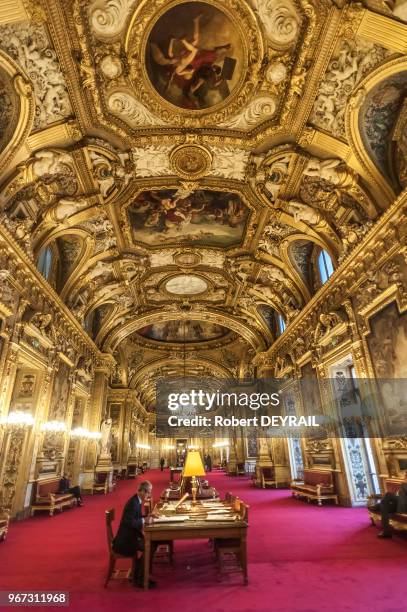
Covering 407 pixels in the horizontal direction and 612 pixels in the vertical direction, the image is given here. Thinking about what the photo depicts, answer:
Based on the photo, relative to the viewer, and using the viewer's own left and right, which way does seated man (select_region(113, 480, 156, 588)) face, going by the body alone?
facing to the right of the viewer

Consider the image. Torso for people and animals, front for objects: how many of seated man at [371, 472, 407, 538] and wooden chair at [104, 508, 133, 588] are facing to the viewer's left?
1

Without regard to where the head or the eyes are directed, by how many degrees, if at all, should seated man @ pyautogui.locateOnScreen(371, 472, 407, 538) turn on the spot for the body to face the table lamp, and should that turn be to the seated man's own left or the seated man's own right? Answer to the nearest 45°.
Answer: approximately 45° to the seated man's own left

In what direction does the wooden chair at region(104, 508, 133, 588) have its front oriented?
to the viewer's right

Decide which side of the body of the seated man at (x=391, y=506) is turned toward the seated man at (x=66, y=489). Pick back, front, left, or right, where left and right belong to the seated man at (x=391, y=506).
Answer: front

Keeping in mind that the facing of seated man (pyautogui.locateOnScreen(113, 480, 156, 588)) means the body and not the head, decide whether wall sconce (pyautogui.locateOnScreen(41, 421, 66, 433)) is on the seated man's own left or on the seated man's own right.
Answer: on the seated man's own left

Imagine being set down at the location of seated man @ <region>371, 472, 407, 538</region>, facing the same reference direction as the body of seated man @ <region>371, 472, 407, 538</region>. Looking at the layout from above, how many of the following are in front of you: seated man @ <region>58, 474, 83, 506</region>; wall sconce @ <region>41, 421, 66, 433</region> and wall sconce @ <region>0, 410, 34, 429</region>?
3

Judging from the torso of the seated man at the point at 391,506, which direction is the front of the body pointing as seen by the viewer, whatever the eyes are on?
to the viewer's left

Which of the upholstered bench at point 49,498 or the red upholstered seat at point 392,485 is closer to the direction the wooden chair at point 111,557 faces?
the red upholstered seat

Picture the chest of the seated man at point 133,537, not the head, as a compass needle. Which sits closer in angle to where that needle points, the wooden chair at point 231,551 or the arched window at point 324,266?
the wooden chair

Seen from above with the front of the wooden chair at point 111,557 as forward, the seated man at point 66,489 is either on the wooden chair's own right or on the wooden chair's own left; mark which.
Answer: on the wooden chair's own left

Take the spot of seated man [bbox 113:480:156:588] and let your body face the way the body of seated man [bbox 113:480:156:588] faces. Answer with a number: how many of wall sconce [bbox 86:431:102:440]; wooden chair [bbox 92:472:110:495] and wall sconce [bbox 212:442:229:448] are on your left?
3

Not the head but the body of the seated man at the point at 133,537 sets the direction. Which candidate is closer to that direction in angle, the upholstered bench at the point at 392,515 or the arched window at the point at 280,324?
the upholstered bench

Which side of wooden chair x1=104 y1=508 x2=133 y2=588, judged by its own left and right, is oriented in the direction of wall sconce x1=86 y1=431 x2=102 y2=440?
left

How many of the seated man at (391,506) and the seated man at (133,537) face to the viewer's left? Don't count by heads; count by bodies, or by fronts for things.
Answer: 1

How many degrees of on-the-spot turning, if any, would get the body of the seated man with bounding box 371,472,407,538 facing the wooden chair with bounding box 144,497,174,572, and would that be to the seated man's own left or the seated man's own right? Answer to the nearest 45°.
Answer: approximately 45° to the seated man's own left
